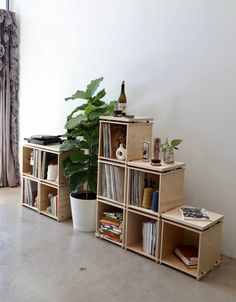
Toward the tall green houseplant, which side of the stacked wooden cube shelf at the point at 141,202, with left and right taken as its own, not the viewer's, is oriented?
right

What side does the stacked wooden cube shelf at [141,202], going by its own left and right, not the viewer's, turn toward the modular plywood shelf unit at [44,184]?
right

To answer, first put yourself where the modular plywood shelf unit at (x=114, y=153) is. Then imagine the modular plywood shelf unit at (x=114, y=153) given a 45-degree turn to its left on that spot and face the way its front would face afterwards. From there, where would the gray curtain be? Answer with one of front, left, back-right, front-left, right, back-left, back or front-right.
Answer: back-right

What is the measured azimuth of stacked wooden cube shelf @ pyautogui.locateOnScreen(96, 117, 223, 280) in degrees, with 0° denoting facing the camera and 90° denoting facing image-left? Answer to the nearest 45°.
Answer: approximately 45°

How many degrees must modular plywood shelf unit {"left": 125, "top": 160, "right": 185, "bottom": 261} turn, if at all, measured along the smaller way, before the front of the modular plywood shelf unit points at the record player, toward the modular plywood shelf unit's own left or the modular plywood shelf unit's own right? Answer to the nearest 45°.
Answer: approximately 90° to the modular plywood shelf unit's own right

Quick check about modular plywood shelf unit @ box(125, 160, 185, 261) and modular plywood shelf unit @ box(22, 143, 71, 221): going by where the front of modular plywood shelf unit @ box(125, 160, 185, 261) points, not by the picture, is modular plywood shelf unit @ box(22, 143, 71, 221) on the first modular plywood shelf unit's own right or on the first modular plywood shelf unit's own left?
on the first modular plywood shelf unit's own right

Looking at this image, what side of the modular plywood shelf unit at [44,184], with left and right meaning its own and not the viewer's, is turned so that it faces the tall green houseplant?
left
